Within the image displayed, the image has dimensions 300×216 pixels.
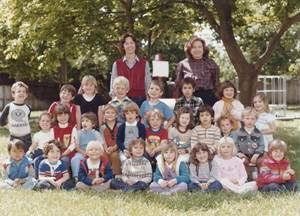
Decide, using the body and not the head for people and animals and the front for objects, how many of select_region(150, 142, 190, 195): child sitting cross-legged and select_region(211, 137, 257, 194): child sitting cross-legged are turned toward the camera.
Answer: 2

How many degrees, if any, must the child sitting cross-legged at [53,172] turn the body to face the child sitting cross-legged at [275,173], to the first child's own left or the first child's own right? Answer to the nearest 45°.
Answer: approximately 90° to the first child's own left

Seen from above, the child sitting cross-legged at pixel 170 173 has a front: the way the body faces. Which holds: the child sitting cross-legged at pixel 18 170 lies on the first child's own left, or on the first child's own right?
on the first child's own right

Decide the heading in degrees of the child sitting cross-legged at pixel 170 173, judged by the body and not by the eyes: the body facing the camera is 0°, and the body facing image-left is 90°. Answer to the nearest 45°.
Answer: approximately 0°

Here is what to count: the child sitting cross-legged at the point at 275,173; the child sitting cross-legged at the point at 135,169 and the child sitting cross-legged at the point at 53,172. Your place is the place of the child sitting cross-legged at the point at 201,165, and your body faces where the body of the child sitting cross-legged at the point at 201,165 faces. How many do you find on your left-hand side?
1

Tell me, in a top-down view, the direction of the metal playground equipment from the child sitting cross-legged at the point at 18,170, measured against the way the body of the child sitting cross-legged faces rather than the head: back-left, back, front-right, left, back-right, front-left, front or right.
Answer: back-left
